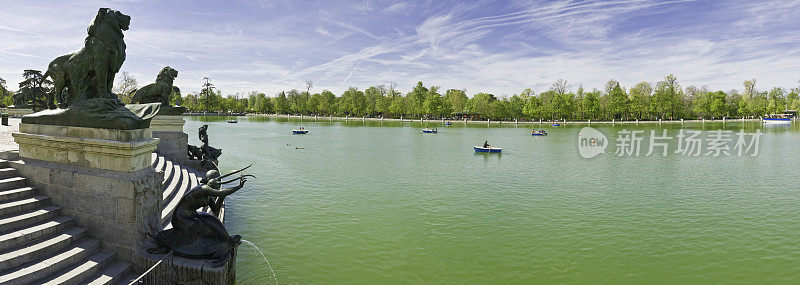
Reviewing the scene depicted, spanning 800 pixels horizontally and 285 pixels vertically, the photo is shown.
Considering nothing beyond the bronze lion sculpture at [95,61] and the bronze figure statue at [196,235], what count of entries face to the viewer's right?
2

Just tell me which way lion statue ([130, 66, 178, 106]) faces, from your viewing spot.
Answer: facing to the right of the viewer

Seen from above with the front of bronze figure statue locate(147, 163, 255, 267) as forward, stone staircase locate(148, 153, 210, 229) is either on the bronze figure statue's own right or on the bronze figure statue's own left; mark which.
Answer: on the bronze figure statue's own left

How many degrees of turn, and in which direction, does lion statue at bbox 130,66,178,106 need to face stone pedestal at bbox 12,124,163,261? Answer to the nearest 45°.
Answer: approximately 90° to its right

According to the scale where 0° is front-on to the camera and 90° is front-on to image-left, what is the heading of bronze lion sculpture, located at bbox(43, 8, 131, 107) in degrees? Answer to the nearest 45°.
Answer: approximately 270°

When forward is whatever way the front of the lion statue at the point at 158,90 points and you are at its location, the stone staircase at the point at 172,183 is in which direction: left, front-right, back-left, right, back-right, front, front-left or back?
right

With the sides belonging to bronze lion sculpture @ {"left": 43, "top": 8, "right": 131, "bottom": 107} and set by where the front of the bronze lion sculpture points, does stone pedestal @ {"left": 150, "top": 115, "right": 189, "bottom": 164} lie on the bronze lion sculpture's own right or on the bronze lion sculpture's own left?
on the bronze lion sculpture's own left

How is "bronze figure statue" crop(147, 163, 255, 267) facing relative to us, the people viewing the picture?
facing to the right of the viewer

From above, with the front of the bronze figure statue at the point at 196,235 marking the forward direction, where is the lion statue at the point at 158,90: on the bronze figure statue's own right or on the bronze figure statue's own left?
on the bronze figure statue's own left

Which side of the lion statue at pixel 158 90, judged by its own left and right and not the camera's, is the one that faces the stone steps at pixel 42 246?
right
